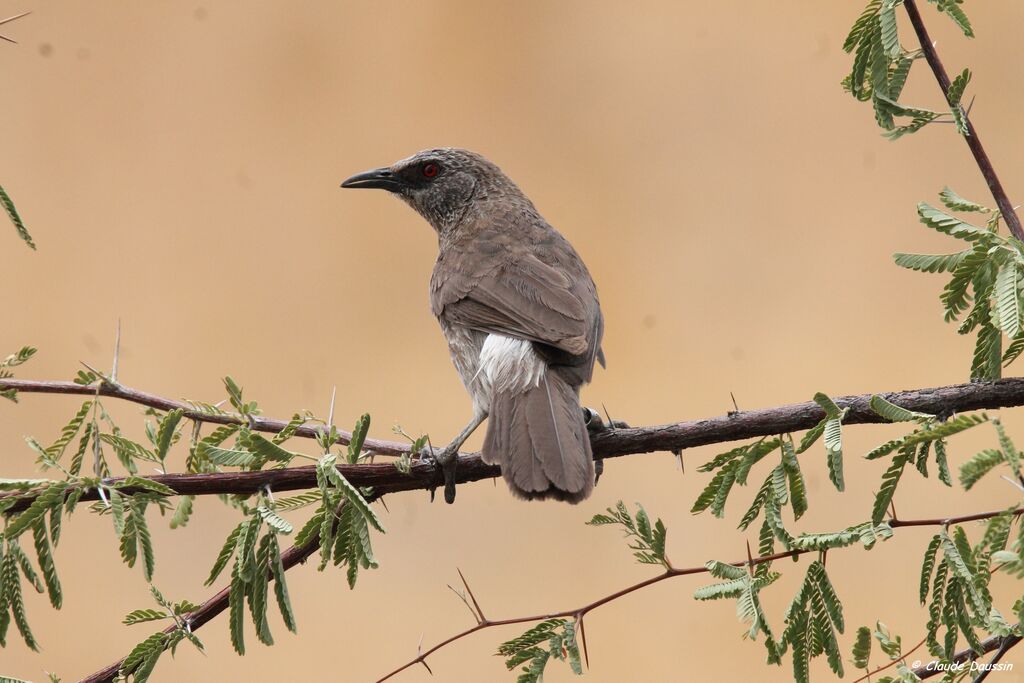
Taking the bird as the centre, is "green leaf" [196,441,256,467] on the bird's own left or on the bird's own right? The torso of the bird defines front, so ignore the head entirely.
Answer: on the bird's own left

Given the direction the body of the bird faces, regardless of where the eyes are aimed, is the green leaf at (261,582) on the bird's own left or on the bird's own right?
on the bird's own left

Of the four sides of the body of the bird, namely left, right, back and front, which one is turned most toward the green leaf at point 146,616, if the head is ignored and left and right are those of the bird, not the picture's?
left

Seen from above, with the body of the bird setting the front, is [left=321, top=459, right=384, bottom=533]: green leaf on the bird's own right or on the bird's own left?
on the bird's own left

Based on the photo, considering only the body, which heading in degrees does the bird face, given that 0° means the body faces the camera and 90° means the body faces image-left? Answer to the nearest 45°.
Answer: approximately 135°

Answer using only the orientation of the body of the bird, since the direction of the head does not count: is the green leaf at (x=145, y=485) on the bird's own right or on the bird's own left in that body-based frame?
on the bird's own left

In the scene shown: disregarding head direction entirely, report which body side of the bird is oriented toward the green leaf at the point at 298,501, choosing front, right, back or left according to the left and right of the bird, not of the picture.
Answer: left
